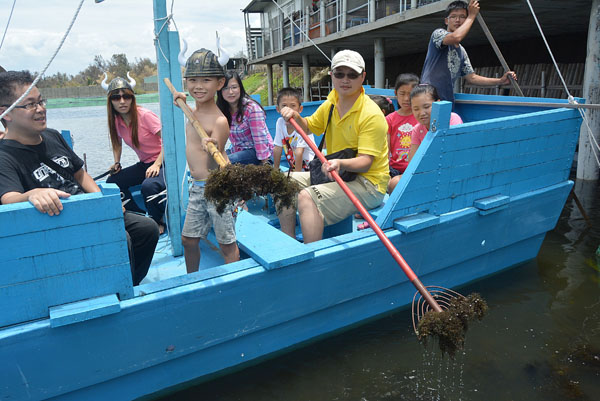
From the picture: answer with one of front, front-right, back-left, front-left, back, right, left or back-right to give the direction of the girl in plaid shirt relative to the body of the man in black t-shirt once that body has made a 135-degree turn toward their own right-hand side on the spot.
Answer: back-right

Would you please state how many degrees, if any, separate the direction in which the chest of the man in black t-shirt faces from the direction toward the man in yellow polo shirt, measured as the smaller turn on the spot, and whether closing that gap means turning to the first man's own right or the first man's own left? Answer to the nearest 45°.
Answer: approximately 45° to the first man's own left

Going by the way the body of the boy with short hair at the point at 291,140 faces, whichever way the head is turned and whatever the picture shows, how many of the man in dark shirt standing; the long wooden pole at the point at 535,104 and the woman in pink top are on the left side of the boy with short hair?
2

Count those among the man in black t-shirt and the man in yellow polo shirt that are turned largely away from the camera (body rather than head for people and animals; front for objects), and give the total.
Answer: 0

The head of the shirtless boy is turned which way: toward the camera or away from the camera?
toward the camera

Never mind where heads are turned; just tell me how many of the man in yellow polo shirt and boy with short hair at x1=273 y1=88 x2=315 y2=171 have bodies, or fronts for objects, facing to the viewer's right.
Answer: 0

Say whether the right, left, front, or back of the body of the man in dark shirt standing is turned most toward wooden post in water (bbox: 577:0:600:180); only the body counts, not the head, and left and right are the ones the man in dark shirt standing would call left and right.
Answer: left

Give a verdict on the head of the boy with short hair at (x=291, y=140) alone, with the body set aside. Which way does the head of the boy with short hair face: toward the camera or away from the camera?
toward the camera

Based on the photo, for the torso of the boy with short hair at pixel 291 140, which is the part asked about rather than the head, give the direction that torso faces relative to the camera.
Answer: toward the camera

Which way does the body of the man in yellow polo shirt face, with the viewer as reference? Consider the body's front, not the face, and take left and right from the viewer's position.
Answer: facing the viewer and to the left of the viewer

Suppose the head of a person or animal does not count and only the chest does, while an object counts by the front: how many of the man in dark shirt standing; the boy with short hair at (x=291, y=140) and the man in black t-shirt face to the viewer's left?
0

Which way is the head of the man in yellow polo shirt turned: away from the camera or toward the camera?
toward the camera

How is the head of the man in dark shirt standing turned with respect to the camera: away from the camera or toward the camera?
toward the camera

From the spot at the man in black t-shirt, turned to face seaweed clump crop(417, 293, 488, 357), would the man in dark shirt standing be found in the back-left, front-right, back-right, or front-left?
front-left
